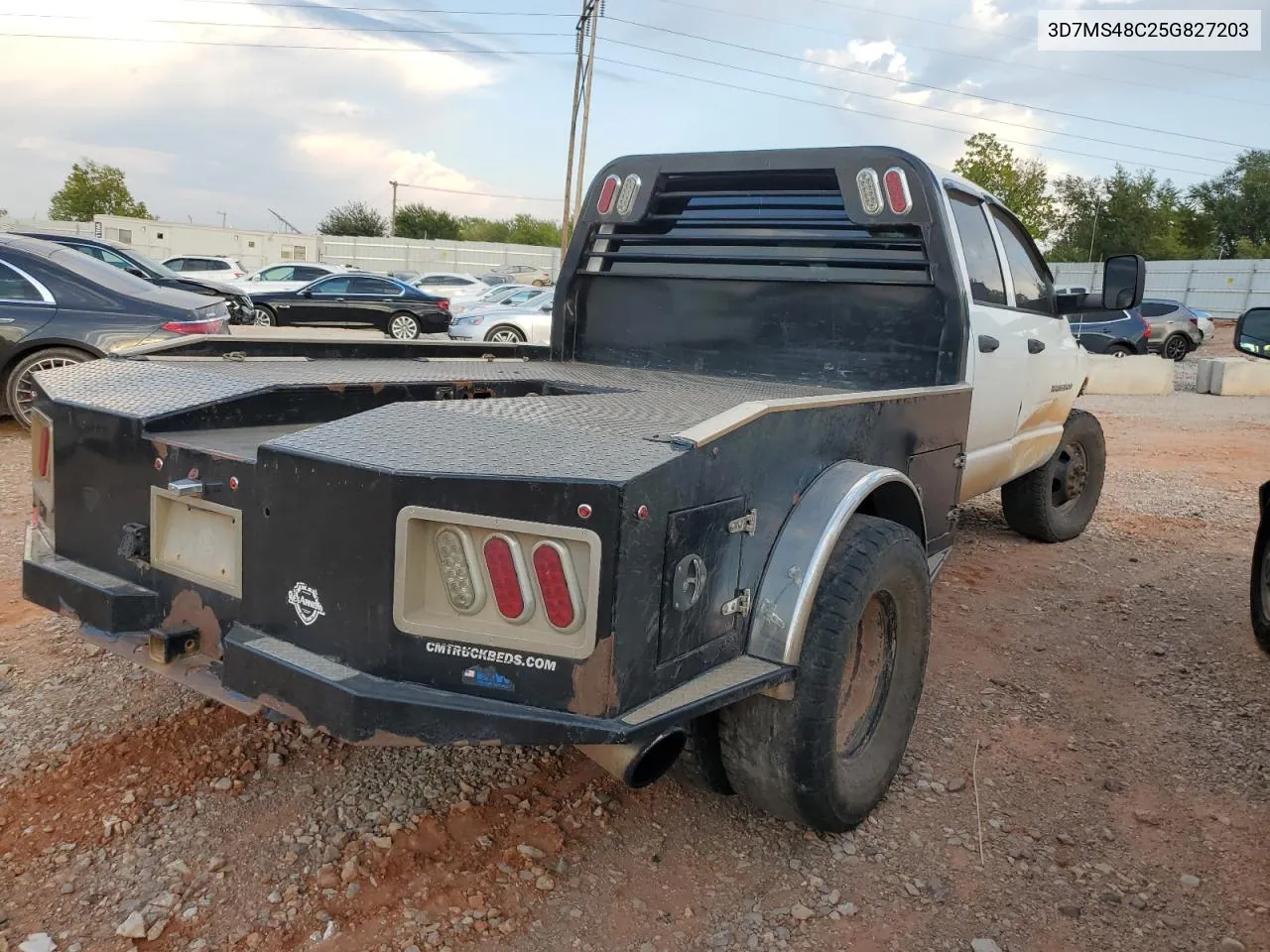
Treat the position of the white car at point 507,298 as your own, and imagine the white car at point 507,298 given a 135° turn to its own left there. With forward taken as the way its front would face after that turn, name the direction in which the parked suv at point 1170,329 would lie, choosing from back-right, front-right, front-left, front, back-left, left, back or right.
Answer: front

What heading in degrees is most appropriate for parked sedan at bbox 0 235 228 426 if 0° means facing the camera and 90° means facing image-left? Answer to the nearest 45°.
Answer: approximately 135°

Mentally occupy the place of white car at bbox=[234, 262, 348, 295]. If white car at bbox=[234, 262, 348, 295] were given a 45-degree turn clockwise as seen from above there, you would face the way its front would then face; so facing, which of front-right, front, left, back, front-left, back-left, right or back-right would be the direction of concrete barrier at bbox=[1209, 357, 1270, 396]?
back

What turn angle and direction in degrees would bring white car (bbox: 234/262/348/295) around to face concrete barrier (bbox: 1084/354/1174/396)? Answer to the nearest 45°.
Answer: approximately 135° to its left

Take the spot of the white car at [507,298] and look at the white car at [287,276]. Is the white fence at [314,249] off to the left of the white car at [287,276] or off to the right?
right

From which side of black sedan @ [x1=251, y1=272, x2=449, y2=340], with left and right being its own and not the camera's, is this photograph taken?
left

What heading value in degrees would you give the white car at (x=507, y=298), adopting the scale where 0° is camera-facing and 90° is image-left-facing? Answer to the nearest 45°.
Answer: approximately 45°

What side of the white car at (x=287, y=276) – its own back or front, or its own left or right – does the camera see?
left

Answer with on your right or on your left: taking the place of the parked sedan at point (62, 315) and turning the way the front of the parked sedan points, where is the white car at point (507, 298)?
on your right

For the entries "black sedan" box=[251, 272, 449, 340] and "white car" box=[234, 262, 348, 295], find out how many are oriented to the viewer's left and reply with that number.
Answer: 2
